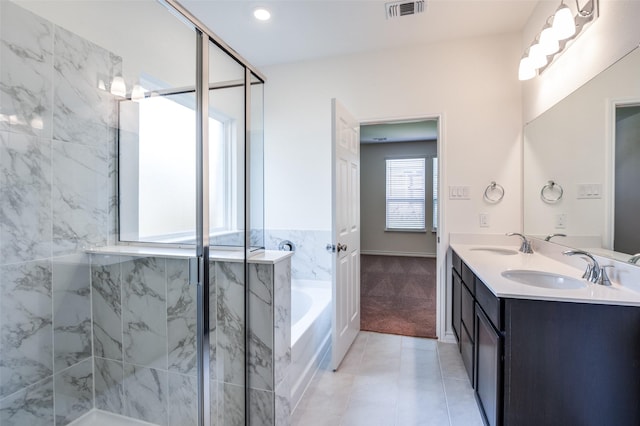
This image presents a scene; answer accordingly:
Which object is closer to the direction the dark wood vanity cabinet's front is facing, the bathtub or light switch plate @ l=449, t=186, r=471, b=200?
the bathtub

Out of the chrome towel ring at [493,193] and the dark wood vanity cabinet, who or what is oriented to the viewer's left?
the dark wood vanity cabinet

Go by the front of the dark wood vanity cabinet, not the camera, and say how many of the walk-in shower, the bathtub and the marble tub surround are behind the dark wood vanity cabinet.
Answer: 0

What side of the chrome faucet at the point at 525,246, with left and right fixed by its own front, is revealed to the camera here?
left

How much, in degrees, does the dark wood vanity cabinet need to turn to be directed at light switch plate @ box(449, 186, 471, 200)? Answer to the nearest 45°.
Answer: approximately 45° to its right

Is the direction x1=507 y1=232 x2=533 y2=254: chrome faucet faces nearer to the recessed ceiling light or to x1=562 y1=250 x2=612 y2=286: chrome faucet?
the recessed ceiling light

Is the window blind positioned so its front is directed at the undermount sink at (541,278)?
yes

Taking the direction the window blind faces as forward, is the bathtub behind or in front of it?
in front

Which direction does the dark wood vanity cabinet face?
to the viewer's left

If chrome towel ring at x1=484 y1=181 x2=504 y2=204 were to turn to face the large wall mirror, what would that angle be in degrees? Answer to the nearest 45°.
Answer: approximately 45° to its left

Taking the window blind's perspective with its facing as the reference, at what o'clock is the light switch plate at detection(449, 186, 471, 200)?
The light switch plate is roughly at 12 o'clock from the window blind.

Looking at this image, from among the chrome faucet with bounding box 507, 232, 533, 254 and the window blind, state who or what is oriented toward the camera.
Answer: the window blind

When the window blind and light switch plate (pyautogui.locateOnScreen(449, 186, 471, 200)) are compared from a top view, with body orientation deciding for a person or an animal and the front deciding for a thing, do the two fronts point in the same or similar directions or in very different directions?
same or similar directions
